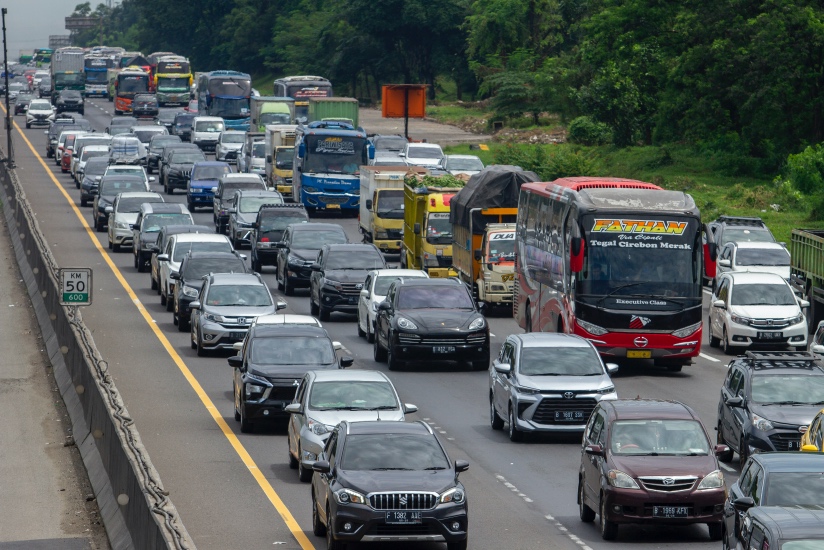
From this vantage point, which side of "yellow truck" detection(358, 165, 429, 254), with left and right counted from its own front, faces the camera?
front

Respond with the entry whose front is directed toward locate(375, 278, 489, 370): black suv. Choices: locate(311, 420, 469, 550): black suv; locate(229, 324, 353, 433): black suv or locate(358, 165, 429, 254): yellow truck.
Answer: the yellow truck

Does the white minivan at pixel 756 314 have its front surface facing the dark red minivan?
yes

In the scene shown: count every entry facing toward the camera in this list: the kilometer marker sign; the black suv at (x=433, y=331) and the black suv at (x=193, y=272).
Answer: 3

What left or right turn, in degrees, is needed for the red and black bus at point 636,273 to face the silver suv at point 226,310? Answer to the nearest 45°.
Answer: approximately 90° to its right

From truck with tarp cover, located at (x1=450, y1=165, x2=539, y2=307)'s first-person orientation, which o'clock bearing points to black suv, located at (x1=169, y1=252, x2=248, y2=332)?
The black suv is roughly at 2 o'clock from the truck with tarp cover.

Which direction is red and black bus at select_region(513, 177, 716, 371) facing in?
toward the camera

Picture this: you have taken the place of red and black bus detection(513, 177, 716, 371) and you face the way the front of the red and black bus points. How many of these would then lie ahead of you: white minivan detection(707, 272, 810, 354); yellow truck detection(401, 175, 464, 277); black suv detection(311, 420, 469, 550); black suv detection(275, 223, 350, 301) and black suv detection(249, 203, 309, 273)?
1

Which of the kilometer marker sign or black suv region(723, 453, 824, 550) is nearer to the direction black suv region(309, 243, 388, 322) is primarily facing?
the black suv

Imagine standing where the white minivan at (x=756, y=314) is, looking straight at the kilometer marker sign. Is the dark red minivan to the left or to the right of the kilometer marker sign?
left

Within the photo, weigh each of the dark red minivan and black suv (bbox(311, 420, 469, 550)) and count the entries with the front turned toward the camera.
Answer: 2

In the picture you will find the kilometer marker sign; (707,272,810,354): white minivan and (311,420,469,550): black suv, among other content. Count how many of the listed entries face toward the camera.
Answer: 3

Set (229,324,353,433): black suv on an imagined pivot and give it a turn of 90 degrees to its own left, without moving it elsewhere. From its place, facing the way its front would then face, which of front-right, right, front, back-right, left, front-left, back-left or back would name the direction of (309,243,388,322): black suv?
left

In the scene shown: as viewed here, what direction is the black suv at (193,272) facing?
toward the camera
